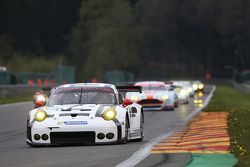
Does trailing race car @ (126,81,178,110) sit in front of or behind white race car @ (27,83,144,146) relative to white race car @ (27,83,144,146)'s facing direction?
behind

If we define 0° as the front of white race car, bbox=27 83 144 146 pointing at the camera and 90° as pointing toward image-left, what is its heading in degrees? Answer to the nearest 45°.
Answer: approximately 0°
